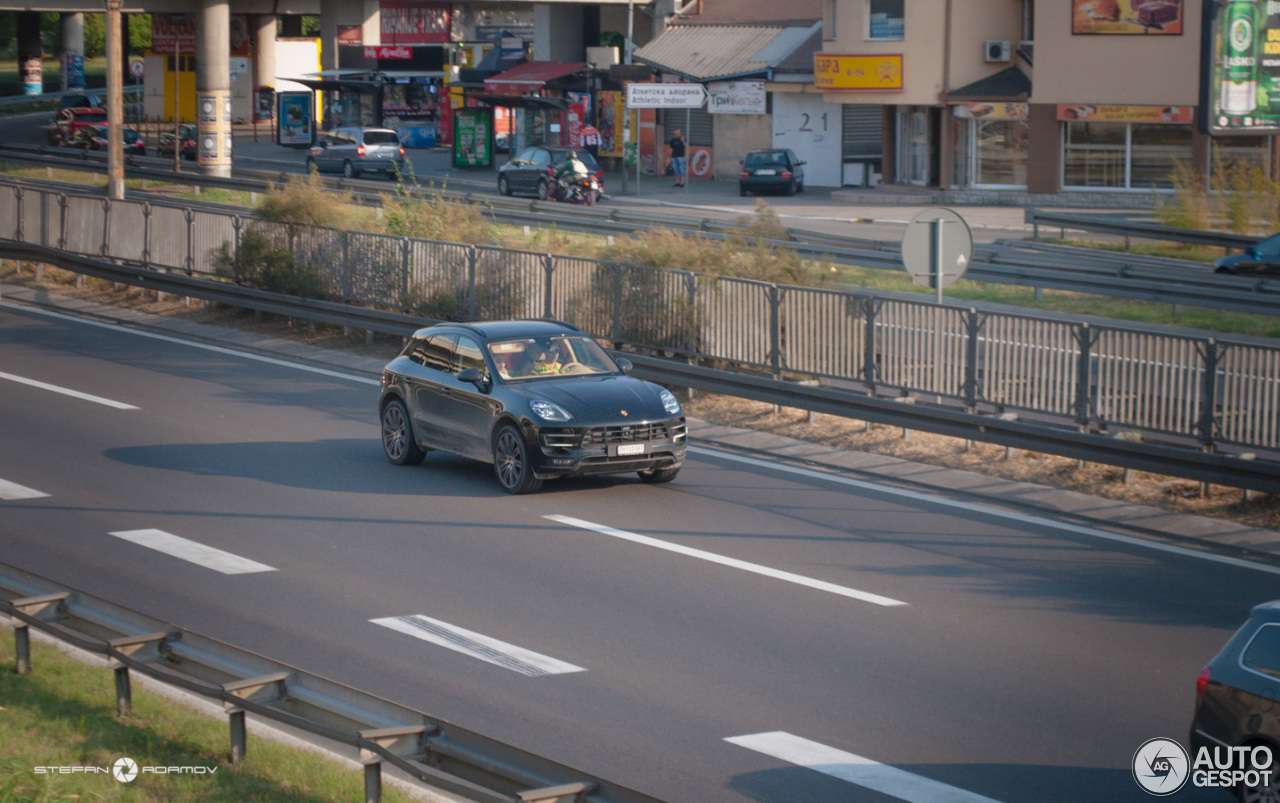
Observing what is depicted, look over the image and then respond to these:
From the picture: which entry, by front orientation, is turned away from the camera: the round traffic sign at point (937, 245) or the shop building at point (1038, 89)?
the round traffic sign

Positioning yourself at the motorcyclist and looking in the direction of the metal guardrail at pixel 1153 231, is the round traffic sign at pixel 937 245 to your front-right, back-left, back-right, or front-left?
front-right

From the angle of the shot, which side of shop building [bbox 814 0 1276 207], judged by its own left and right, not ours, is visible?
front

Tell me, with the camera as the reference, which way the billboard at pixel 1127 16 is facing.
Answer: facing the viewer

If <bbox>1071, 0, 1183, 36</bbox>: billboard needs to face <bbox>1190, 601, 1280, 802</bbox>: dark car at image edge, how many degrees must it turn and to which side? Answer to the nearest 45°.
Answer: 0° — it already faces it

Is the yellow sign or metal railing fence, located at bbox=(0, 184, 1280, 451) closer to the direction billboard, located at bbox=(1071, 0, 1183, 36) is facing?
the metal railing fence

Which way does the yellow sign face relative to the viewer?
toward the camera

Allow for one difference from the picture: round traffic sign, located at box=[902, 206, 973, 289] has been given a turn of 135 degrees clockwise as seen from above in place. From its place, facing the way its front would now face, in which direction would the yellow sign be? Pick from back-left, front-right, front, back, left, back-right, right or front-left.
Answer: back-left

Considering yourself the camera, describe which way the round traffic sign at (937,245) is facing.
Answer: facing away from the viewer
